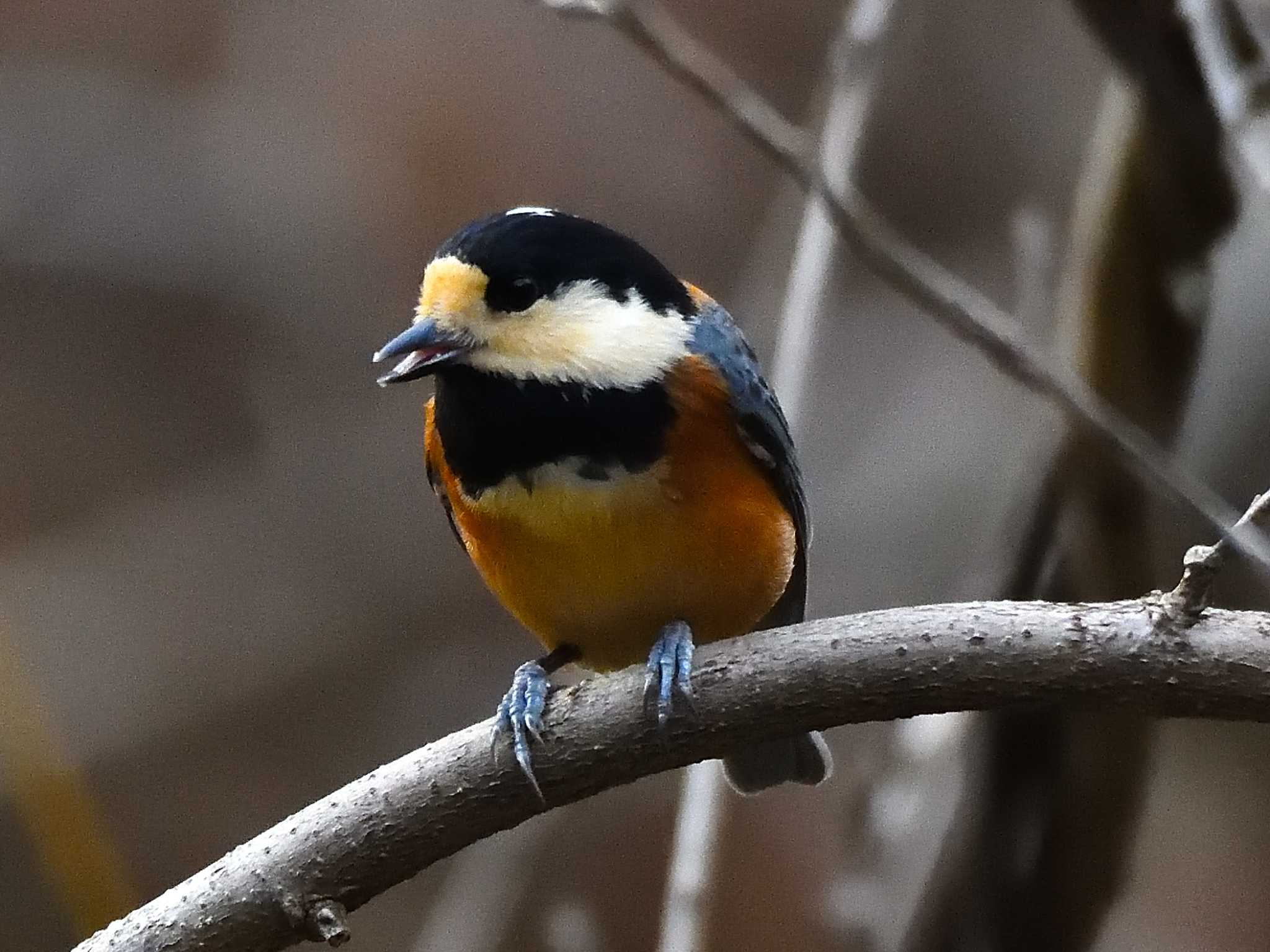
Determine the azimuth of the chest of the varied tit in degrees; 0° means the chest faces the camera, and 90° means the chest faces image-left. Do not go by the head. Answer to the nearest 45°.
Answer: approximately 45°
